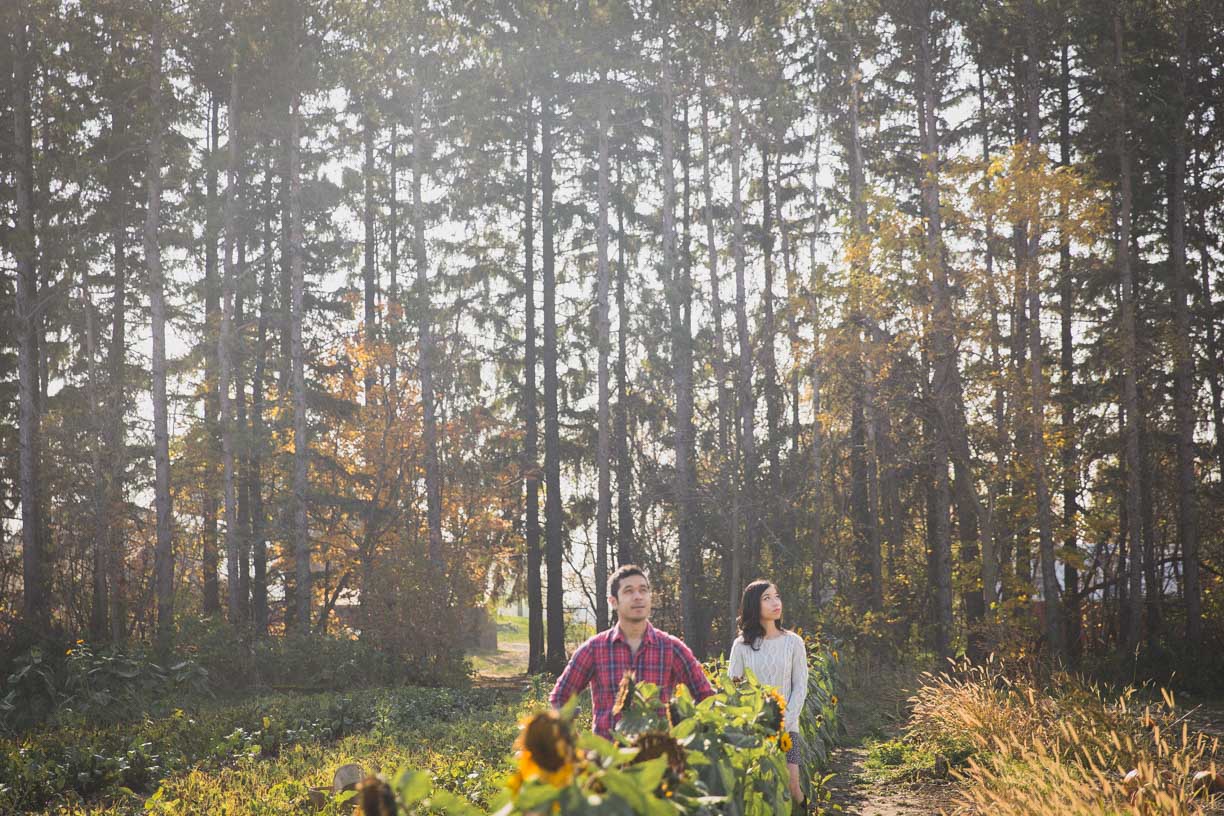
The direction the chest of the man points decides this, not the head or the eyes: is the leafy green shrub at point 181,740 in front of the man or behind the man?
behind

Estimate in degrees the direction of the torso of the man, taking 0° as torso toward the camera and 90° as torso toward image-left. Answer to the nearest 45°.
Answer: approximately 0°

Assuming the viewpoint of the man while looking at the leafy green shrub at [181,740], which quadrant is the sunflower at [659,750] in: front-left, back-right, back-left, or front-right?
back-left

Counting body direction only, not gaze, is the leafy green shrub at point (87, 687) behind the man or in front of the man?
behind

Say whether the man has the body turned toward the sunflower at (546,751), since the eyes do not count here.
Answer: yes

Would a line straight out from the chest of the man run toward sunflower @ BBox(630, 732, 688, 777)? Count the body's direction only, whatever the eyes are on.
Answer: yes

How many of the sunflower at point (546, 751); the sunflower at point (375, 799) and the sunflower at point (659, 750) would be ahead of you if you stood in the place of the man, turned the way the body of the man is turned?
3
